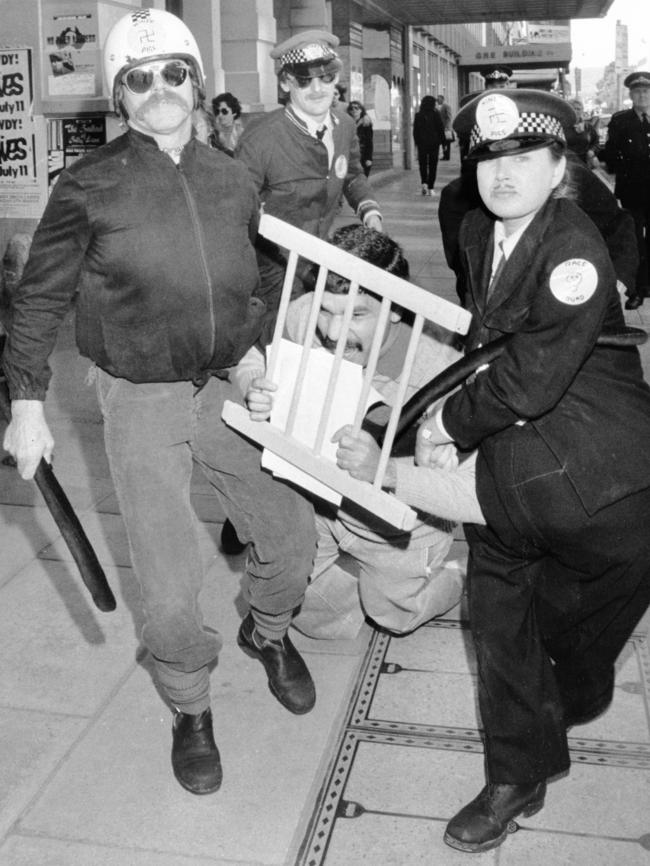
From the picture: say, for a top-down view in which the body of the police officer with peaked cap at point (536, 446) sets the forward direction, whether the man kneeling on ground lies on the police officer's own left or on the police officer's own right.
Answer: on the police officer's own right

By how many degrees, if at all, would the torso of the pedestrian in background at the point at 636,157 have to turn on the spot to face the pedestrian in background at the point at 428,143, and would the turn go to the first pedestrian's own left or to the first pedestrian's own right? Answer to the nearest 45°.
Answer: approximately 180°

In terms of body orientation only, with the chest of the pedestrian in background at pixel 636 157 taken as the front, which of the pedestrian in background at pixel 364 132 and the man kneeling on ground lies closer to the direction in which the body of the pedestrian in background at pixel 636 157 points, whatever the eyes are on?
the man kneeling on ground

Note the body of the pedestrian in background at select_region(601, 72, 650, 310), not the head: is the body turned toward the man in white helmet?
yes

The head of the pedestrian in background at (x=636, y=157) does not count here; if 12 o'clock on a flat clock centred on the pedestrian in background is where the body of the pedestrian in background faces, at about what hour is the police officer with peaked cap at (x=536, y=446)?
The police officer with peaked cap is roughly at 12 o'clock from the pedestrian in background.

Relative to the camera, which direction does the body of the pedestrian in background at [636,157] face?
toward the camera

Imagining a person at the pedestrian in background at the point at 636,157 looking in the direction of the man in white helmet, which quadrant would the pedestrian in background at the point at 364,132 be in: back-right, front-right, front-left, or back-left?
back-right

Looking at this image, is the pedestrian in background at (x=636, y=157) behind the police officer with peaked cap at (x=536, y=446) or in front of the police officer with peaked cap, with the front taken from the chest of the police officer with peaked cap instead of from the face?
behind

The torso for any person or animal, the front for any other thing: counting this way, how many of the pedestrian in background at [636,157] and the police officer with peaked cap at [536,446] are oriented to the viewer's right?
0

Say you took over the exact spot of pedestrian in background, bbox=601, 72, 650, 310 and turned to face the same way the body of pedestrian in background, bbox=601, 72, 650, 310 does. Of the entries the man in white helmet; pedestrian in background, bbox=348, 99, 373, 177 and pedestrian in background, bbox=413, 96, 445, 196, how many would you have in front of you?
1

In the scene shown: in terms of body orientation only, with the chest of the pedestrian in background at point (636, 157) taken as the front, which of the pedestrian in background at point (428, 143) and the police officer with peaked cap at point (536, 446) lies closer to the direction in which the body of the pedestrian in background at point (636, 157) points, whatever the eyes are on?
the police officer with peaked cap
